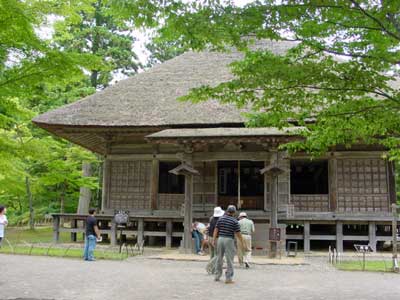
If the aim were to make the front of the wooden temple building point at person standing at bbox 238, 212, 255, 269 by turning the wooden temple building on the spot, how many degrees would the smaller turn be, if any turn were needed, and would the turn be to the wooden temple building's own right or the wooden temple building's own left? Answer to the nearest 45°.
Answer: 0° — it already faces them

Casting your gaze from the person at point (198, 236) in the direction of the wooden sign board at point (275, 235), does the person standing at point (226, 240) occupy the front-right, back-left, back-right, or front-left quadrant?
front-right

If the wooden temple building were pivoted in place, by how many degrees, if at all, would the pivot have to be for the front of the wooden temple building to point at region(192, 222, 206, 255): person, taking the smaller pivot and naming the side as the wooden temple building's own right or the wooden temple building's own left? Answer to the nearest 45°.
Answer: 0° — it already faces them

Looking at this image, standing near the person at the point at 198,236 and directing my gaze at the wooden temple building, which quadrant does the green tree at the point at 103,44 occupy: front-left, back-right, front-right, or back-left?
front-left

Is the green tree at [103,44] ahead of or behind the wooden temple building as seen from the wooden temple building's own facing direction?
behind

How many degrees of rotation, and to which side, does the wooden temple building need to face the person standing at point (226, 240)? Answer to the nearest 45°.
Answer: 0° — it already faces them

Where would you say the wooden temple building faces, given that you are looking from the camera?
facing the viewer

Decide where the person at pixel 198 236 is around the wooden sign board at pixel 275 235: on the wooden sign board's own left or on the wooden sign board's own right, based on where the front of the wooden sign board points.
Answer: on the wooden sign board's own right

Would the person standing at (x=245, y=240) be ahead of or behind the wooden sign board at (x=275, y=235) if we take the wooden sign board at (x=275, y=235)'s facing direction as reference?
ahead

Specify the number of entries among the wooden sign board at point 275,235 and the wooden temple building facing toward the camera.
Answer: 2

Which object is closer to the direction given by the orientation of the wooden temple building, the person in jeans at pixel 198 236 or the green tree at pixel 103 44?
the person in jeans

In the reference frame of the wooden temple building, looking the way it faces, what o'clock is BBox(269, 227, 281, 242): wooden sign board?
The wooden sign board is roughly at 11 o'clock from the wooden temple building.

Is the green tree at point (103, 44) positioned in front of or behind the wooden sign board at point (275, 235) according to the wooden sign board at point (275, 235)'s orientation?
behind

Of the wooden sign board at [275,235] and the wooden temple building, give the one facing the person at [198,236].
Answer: the wooden temple building

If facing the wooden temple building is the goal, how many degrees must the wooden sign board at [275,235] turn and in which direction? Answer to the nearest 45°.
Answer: approximately 135° to its right

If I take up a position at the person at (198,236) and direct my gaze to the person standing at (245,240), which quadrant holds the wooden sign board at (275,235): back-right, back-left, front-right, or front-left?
front-left
